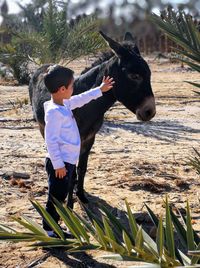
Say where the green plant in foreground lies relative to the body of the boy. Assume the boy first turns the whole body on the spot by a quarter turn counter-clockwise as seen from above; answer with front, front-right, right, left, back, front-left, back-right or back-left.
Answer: back

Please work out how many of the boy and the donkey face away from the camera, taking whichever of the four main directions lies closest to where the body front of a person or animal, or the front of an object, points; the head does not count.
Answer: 0

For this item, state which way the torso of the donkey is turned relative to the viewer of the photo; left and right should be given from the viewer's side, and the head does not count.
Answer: facing the viewer and to the right of the viewer

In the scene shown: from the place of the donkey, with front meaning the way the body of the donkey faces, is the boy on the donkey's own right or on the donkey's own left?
on the donkey's own right

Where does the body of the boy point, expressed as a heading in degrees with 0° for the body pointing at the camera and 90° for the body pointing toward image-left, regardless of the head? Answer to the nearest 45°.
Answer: approximately 270°

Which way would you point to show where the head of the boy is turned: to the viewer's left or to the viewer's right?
to the viewer's right

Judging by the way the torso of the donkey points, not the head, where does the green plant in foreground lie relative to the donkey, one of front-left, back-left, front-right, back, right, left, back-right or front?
front-right
